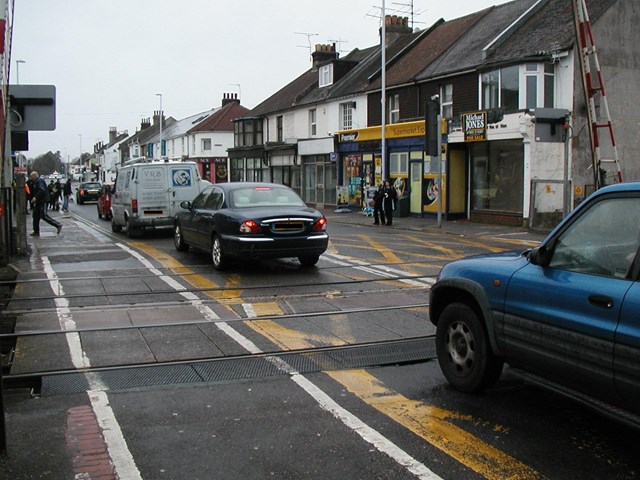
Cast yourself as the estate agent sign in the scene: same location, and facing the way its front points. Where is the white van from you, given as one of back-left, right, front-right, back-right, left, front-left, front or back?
front-right

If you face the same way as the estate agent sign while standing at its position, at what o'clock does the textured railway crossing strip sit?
The textured railway crossing strip is roughly at 12 o'clock from the estate agent sign.

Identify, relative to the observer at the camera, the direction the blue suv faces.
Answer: facing away from the viewer and to the left of the viewer

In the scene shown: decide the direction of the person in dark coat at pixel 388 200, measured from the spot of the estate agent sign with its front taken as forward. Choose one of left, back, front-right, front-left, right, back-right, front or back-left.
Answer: right

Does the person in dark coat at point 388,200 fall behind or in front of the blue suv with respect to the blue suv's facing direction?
in front

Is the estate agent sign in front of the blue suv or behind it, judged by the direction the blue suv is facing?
in front

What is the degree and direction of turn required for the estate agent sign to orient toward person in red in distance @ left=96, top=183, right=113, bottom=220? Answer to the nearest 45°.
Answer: approximately 90° to its right
